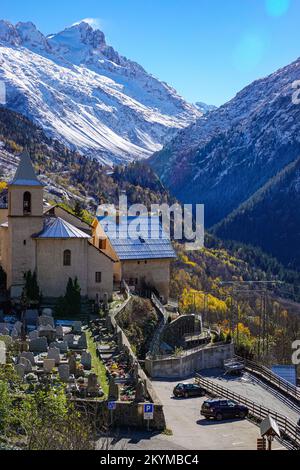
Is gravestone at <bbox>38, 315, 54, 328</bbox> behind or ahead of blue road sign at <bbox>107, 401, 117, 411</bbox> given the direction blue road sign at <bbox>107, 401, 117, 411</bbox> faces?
behind

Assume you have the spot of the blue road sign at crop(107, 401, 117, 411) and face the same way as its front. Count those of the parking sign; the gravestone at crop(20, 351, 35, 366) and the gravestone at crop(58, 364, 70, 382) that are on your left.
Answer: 1

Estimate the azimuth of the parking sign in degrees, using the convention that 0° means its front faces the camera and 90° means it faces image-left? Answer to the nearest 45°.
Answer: approximately 0°

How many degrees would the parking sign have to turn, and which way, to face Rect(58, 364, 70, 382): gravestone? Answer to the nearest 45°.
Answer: approximately 135° to its right

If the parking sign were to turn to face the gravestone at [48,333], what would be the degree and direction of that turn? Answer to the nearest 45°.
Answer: approximately 135° to its right

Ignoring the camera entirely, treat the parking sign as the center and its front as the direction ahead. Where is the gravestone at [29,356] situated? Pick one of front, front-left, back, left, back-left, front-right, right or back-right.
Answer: back-right

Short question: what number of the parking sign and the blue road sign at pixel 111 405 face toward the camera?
2

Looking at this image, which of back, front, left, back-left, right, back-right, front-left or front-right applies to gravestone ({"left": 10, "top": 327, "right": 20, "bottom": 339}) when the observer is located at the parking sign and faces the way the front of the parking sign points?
back-right

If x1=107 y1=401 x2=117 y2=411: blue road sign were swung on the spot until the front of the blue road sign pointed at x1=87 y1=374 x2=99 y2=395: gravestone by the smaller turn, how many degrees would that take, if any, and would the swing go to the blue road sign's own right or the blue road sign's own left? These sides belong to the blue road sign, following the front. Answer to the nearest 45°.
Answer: approximately 135° to the blue road sign's own right

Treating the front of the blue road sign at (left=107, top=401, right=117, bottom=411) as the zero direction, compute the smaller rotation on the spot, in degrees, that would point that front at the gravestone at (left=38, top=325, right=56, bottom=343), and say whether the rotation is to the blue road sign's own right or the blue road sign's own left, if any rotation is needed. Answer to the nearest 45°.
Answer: approximately 180°

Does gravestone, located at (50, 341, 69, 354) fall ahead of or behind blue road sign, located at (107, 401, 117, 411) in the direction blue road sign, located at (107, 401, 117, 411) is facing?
behind
